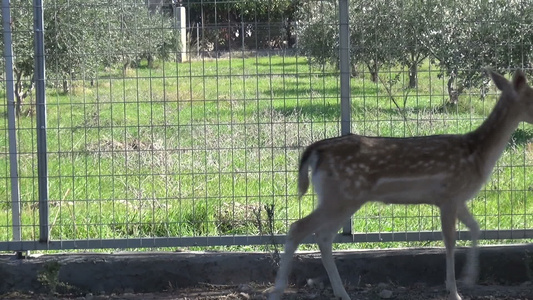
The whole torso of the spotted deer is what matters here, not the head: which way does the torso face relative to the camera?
to the viewer's right

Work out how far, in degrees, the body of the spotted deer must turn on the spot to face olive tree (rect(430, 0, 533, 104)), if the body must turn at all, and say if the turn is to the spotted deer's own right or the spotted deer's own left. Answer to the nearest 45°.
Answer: approximately 45° to the spotted deer's own left

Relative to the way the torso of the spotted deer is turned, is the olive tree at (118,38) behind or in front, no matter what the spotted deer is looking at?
behind
